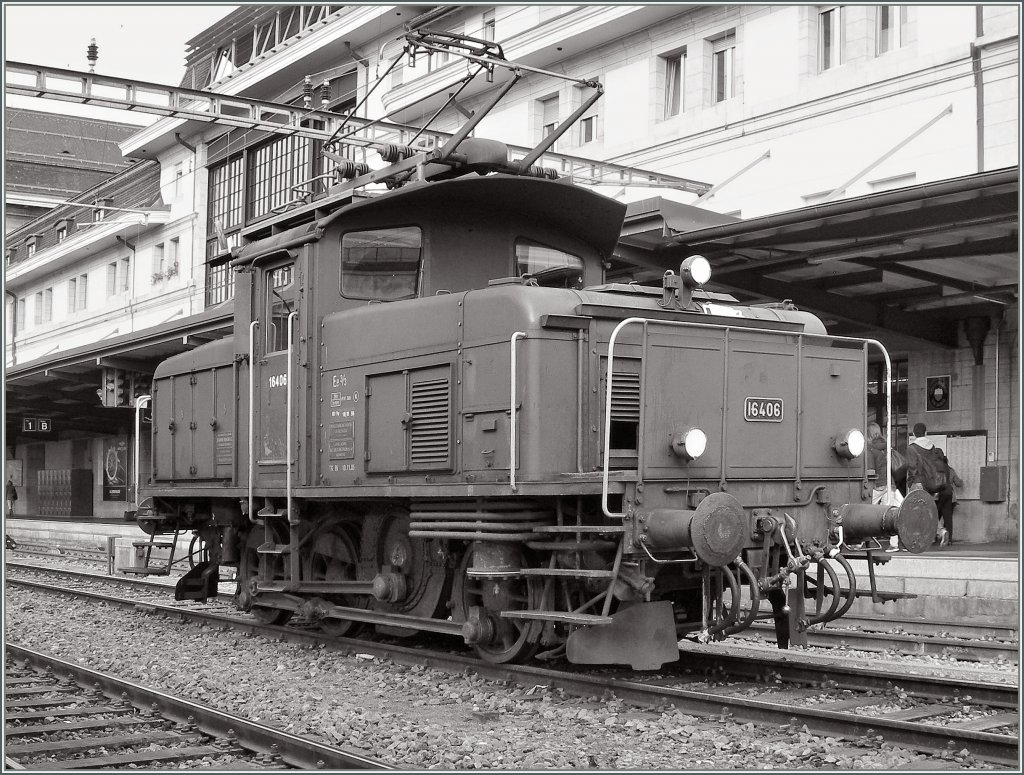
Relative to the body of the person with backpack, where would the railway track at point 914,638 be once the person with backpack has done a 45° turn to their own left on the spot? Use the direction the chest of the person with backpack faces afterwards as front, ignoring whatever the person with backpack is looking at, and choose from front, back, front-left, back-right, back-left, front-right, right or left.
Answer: back-left

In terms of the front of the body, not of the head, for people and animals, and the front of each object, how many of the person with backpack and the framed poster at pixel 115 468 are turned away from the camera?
1

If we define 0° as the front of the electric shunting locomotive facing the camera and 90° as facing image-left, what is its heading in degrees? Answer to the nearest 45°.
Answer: approximately 315°

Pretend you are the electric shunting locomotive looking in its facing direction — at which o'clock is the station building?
The station building is roughly at 8 o'clock from the electric shunting locomotive.

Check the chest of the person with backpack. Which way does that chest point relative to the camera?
away from the camera

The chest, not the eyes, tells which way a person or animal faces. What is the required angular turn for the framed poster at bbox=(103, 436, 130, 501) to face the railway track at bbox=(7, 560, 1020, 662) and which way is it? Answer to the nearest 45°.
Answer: approximately 45° to its left

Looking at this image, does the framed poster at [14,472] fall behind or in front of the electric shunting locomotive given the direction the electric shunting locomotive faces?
behind

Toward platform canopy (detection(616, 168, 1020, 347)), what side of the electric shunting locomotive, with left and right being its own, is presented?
left

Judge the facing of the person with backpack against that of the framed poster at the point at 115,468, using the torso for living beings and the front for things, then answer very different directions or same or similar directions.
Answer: very different directions

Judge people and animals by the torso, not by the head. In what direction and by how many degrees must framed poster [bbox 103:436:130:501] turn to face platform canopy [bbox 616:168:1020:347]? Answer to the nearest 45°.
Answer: approximately 45° to its left
